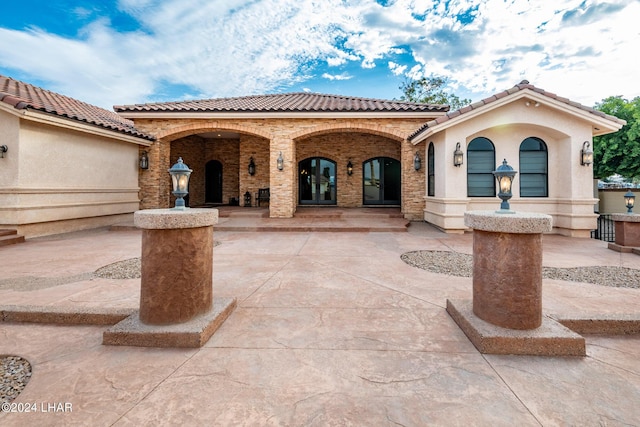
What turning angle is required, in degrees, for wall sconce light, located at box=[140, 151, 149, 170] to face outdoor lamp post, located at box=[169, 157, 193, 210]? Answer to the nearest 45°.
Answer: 0° — it already faces it

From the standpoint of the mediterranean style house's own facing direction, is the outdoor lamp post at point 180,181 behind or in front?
in front

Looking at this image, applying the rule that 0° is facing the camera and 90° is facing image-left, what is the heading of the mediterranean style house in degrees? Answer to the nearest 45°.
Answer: approximately 0°

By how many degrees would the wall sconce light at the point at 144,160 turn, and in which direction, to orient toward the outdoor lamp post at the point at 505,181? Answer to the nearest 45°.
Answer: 0° — it already faces it

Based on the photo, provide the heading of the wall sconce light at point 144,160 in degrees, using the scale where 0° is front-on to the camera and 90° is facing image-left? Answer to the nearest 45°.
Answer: approximately 0°

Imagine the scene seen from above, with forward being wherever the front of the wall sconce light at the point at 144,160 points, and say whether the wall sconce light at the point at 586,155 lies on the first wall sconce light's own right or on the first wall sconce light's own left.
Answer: on the first wall sconce light's own left

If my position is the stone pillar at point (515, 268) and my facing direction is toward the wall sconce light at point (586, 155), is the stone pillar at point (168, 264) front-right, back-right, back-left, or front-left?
back-left
